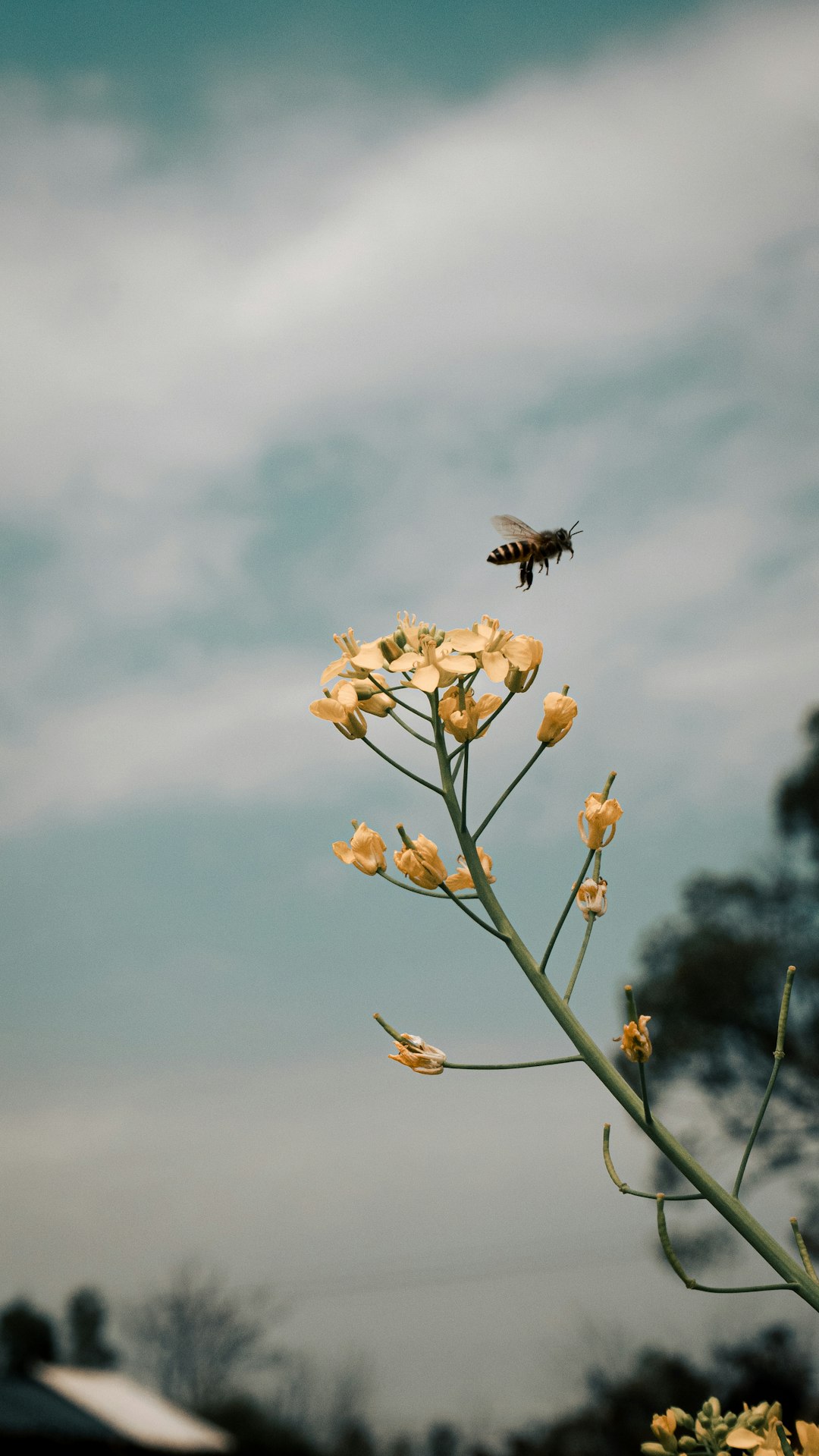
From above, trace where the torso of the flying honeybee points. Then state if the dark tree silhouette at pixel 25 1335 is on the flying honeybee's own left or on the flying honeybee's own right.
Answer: on the flying honeybee's own left

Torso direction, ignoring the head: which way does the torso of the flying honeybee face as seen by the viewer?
to the viewer's right

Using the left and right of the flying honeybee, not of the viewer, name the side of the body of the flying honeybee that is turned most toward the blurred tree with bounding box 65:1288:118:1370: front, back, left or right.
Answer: left
